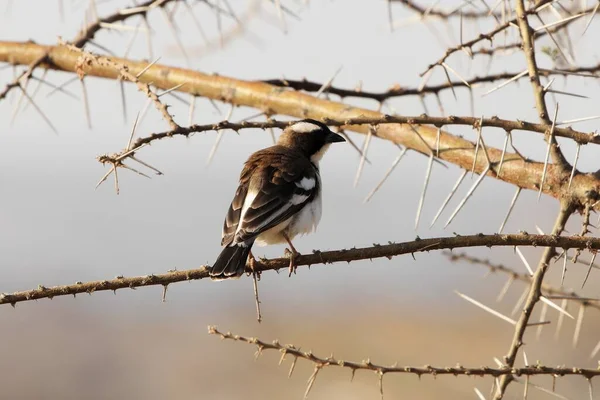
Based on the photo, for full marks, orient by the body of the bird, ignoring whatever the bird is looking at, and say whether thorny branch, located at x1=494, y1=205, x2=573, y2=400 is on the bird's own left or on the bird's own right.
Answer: on the bird's own right

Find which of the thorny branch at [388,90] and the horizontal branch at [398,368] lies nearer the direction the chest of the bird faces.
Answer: the thorny branch

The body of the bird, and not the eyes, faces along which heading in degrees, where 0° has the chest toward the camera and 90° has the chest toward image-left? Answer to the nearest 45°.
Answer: approximately 225°

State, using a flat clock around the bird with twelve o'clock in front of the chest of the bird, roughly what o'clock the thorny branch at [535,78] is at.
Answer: The thorny branch is roughly at 1 o'clock from the bird.
